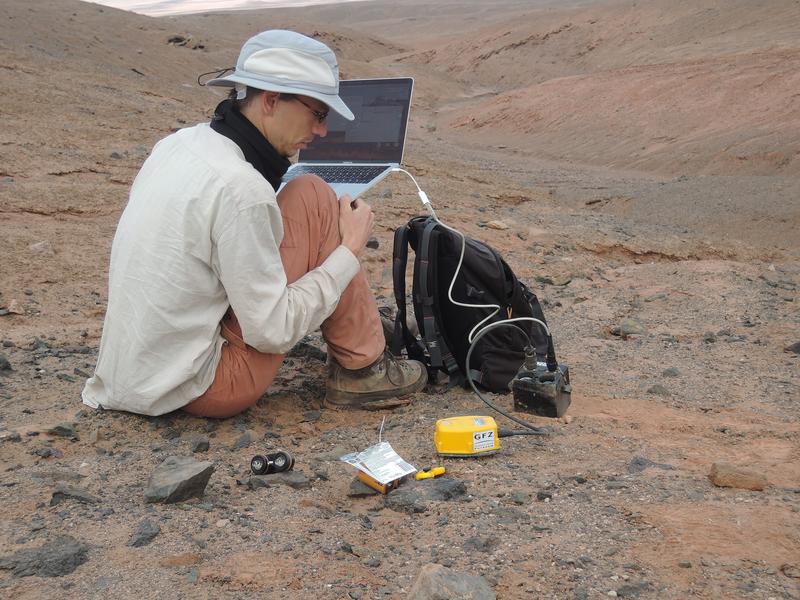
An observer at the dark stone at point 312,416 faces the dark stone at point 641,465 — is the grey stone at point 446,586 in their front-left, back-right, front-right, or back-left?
front-right

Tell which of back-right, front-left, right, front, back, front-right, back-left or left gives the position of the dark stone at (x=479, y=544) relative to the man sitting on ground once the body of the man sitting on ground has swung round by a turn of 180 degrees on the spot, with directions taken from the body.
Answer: back-left

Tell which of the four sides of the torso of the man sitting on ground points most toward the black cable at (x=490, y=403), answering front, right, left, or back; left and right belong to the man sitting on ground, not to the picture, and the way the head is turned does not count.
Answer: front

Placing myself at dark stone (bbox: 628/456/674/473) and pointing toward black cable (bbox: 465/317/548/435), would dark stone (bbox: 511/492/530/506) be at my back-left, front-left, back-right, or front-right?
front-left

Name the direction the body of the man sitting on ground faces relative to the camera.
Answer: to the viewer's right

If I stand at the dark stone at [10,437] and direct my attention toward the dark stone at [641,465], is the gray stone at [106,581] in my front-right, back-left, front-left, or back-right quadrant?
front-right

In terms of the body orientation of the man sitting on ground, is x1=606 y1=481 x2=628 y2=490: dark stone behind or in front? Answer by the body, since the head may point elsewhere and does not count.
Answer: in front
